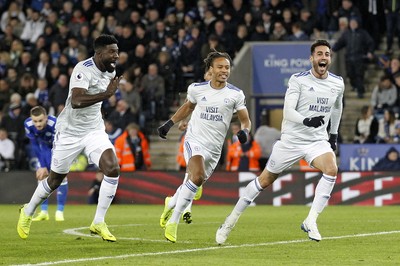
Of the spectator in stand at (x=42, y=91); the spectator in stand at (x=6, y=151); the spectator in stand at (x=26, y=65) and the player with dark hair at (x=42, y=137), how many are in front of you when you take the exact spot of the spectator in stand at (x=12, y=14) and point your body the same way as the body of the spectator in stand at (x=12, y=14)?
4

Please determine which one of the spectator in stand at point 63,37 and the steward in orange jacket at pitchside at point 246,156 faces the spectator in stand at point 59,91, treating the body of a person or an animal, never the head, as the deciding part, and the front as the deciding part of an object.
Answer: the spectator in stand at point 63,37

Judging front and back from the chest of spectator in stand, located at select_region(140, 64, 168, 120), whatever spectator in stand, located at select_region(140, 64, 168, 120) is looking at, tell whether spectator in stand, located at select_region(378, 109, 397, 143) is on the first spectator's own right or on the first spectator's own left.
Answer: on the first spectator's own left

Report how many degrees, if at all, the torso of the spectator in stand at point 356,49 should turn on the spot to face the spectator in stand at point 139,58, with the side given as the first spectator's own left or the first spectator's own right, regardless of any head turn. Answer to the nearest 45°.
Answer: approximately 90° to the first spectator's own right

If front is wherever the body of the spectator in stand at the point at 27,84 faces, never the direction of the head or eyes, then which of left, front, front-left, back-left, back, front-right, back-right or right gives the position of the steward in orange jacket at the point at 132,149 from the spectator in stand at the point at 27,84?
front-left

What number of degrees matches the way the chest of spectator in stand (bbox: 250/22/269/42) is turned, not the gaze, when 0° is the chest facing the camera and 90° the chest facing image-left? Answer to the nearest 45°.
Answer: approximately 0°

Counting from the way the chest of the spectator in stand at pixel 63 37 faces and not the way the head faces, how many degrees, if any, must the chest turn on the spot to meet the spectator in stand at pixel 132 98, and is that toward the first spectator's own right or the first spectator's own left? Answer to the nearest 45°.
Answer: approximately 45° to the first spectator's own left

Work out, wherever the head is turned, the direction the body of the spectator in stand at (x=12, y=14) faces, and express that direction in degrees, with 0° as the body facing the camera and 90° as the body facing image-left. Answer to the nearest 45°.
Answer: approximately 0°
